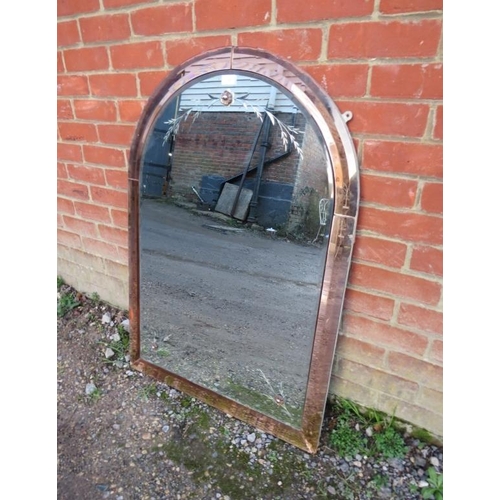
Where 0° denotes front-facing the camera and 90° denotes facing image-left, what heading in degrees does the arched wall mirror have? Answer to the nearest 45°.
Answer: approximately 45°
